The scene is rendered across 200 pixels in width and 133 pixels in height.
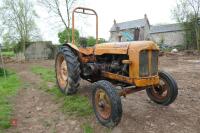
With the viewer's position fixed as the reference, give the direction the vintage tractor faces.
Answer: facing the viewer and to the right of the viewer

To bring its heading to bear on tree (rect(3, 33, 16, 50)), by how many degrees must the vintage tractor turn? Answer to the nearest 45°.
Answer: approximately 180°

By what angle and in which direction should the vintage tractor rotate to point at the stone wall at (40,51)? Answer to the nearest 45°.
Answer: approximately 135° to its left
